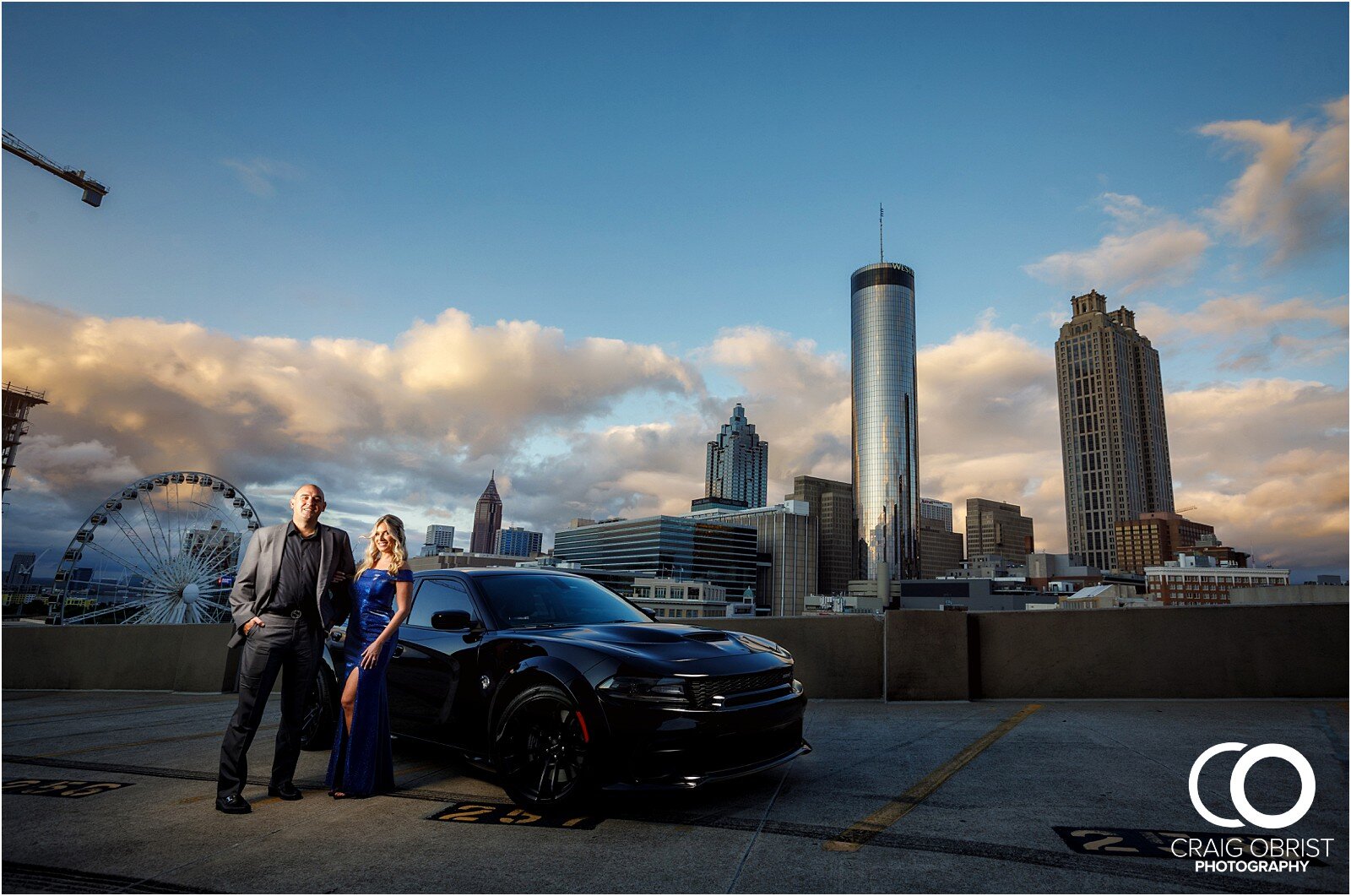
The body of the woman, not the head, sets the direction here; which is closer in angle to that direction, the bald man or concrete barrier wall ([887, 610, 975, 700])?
the bald man

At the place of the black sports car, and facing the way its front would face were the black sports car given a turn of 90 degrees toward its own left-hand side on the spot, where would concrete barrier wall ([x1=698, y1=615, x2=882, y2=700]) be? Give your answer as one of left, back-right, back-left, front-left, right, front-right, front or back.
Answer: front

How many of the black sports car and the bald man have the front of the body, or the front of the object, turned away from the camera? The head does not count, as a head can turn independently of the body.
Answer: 0

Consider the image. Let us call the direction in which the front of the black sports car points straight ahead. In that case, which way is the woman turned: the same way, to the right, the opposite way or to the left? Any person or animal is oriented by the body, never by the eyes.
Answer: to the right

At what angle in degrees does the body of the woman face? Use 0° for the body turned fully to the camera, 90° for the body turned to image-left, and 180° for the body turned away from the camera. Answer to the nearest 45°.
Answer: approximately 45°

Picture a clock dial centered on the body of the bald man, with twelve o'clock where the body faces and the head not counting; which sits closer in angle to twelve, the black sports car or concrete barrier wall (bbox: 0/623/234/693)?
the black sports car

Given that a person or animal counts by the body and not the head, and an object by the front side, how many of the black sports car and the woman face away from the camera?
0

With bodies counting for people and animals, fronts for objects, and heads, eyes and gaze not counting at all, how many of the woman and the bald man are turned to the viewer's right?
0

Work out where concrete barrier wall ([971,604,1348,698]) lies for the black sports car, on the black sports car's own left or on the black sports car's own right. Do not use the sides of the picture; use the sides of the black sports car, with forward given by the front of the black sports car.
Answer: on the black sports car's own left

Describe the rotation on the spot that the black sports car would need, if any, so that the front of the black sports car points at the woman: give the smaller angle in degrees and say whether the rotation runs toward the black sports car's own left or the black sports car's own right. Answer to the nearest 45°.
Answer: approximately 135° to the black sports car's own right

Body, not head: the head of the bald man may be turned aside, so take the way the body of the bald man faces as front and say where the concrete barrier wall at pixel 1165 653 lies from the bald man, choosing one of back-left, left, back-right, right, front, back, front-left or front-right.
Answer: left

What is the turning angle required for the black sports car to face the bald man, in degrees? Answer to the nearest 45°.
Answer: approximately 135° to its right
